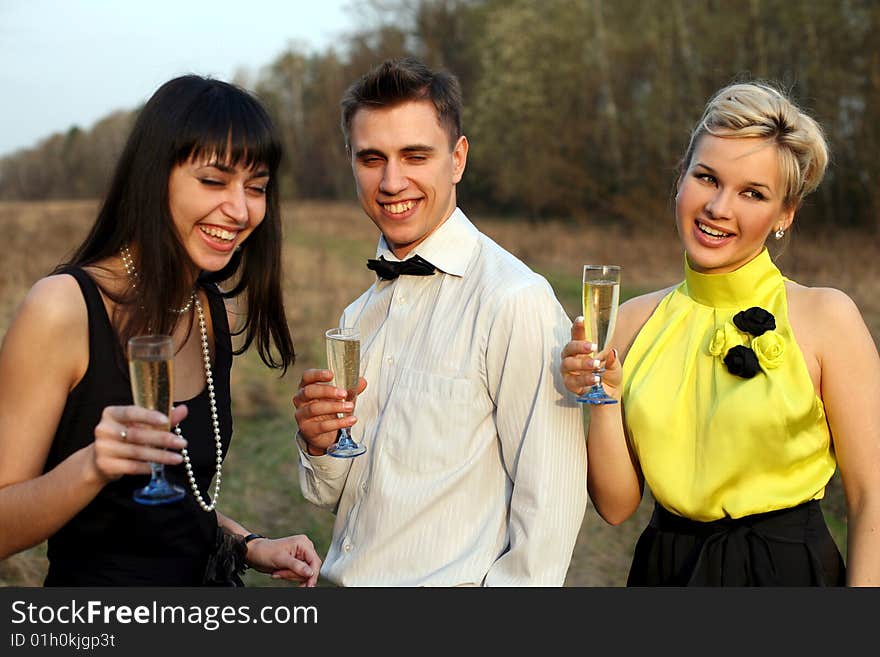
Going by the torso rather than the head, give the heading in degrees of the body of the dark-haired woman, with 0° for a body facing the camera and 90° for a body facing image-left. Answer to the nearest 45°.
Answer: approximately 315°

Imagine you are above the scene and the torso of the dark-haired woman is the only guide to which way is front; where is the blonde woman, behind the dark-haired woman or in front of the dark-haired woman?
in front

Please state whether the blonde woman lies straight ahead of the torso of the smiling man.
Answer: no

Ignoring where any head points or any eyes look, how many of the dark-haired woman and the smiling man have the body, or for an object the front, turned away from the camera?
0

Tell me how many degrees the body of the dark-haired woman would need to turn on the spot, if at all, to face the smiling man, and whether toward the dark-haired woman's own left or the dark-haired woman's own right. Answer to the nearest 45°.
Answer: approximately 45° to the dark-haired woman's own left

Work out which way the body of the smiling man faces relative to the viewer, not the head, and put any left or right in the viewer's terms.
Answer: facing the viewer and to the left of the viewer

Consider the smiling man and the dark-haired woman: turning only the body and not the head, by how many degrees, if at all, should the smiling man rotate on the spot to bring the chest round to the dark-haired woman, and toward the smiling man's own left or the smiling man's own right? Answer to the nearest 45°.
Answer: approximately 45° to the smiling man's own right

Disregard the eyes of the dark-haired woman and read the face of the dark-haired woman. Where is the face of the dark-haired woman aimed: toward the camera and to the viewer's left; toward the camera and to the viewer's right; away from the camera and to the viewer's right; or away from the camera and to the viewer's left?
toward the camera and to the viewer's right
